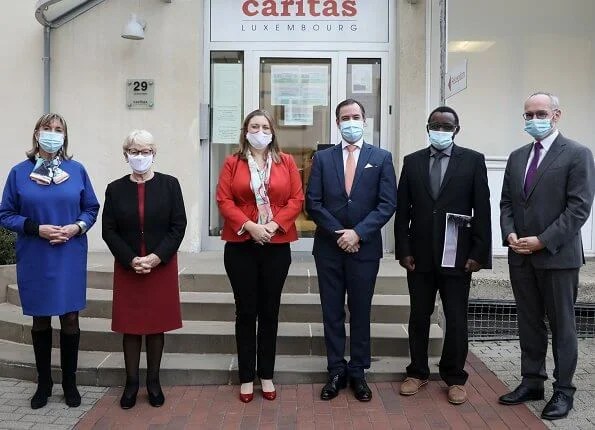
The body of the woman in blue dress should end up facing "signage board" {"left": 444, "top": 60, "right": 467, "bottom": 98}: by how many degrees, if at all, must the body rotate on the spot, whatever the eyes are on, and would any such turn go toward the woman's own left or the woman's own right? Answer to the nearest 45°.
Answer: approximately 90° to the woman's own left

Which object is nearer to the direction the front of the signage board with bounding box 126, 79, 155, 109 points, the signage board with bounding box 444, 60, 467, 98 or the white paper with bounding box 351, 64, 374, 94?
the signage board

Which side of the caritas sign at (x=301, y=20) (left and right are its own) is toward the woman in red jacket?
front

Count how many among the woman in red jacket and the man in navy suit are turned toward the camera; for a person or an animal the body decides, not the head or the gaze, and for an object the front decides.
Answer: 2

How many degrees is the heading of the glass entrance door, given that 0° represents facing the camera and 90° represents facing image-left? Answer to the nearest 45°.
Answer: approximately 0°

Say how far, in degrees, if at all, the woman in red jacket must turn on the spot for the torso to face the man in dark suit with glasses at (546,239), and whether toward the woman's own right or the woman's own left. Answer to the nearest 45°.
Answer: approximately 90° to the woman's own left

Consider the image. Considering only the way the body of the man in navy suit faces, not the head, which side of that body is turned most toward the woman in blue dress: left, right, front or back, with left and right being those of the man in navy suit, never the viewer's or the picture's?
right

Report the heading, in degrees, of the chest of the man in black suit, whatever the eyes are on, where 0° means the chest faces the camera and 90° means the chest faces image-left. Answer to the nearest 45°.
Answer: approximately 0°
